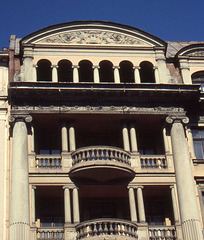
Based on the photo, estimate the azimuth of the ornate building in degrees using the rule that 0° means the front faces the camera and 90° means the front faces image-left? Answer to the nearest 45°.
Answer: approximately 0°
